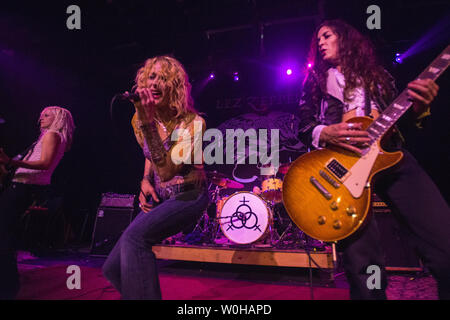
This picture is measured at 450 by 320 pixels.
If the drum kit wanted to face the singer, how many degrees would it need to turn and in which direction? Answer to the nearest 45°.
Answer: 0° — it already faces them

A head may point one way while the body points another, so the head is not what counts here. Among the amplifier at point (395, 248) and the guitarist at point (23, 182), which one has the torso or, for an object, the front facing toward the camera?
the amplifier

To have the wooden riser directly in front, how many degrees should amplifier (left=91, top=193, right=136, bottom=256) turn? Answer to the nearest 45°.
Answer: approximately 45° to its left

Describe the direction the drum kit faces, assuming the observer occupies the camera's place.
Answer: facing the viewer

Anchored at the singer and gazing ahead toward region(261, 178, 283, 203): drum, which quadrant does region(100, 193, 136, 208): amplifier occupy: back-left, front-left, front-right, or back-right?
front-left

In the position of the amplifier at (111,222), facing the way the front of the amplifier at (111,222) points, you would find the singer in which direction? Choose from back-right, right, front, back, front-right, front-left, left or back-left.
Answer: front

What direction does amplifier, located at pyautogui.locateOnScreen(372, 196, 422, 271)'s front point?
toward the camera

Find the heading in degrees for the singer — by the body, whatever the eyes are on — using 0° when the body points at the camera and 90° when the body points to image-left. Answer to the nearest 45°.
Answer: approximately 45°

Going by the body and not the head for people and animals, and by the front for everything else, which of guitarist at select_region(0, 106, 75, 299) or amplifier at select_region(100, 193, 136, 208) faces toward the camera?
the amplifier

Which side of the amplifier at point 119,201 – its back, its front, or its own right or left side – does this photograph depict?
front
